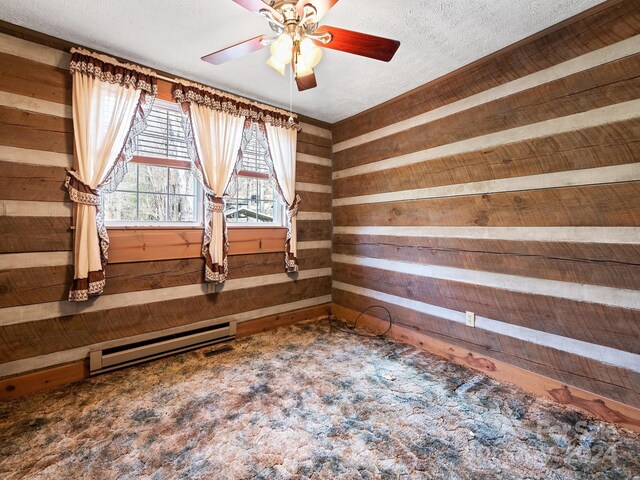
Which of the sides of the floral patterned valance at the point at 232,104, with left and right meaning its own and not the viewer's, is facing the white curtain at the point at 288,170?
left

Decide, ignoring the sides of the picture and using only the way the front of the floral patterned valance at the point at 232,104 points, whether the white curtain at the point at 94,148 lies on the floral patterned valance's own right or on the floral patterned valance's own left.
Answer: on the floral patterned valance's own right

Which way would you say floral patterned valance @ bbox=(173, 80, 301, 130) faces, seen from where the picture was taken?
facing the viewer and to the right of the viewer

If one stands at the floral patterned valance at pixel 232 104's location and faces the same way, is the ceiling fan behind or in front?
in front

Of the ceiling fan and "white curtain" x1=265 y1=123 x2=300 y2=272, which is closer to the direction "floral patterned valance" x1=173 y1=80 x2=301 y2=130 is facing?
the ceiling fan

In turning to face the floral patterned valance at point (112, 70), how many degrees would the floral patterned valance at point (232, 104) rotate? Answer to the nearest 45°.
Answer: approximately 90° to its right
